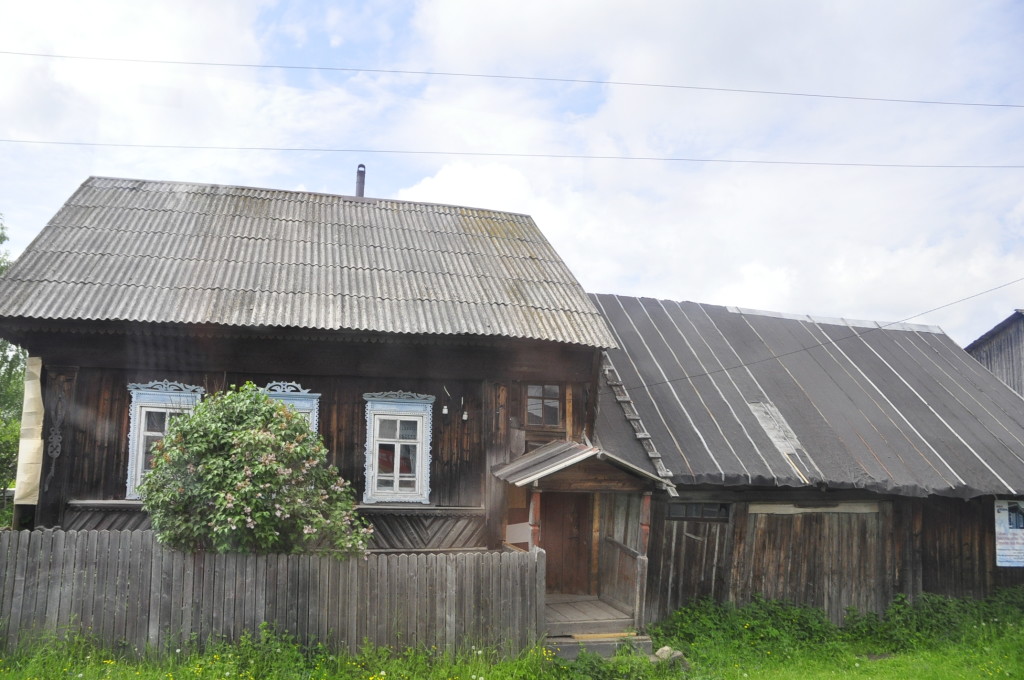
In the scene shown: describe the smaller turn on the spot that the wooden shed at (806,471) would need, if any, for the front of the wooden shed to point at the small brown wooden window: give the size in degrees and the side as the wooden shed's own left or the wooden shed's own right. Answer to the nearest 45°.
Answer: approximately 45° to the wooden shed's own right

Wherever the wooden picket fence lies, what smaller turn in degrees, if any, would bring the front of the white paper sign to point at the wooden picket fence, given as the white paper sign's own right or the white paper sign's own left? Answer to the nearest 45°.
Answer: approximately 45° to the white paper sign's own right

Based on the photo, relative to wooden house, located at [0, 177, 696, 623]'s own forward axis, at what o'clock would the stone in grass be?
The stone in grass is roughly at 10 o'clock from the wooden house.

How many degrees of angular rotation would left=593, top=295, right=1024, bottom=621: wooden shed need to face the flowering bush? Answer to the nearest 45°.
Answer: approximately 45° to its right

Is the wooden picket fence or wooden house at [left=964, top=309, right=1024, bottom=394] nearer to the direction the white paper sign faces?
the wooden picket fence

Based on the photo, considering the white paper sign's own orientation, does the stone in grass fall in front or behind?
in front

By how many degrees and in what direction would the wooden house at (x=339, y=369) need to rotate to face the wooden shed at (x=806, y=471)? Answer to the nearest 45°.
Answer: approximately 90° to its left

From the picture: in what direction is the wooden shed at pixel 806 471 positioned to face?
toward the camera

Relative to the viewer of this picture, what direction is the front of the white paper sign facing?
facing the viewer

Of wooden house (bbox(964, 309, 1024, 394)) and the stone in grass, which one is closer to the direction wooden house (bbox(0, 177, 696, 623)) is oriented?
the stone in grass

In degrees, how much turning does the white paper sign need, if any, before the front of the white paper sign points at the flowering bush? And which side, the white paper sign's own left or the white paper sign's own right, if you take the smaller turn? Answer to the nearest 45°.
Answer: approximately 45° to the white paper sign's own right

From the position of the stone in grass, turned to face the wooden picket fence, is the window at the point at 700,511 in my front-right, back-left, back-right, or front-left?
back-right

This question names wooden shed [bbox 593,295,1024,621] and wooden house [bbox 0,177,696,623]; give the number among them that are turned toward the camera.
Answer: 2

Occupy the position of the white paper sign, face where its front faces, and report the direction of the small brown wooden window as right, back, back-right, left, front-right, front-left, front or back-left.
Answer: front-right

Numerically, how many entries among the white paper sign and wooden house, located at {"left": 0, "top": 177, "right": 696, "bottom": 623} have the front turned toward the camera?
2
